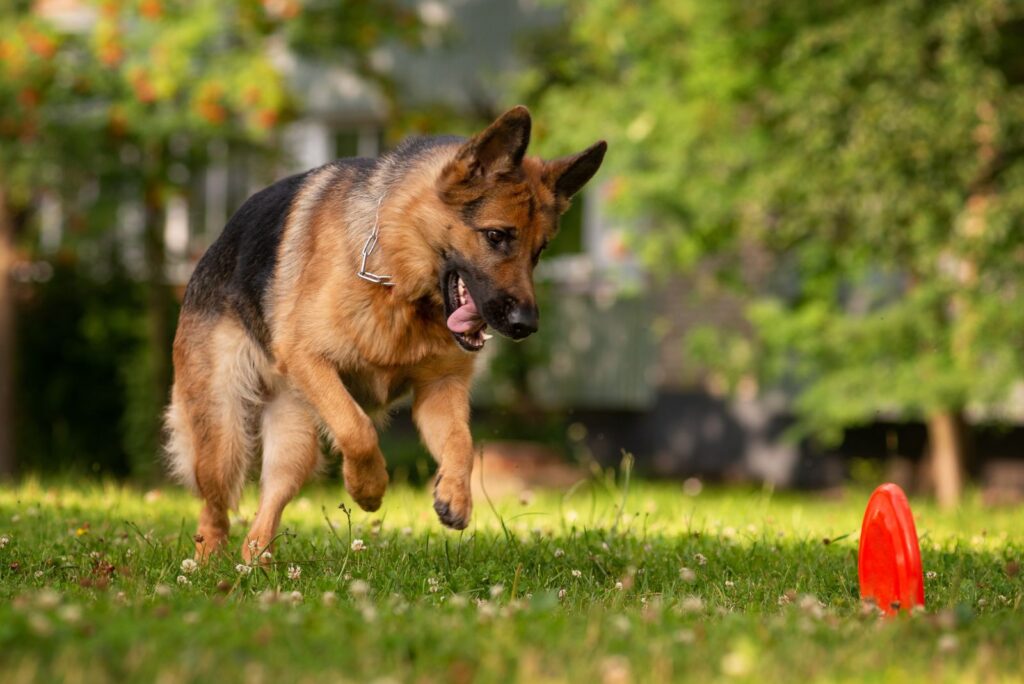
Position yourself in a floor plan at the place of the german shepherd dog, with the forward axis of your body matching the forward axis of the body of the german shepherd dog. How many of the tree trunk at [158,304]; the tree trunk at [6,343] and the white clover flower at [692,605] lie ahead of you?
1

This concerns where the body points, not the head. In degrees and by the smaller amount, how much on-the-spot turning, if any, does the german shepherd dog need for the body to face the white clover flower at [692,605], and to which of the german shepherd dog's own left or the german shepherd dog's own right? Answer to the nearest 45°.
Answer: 0° — it already faces it

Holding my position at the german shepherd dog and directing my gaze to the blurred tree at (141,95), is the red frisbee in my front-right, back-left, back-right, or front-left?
back-right

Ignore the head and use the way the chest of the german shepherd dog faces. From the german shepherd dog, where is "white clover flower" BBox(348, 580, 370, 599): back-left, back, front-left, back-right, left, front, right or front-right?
front-right

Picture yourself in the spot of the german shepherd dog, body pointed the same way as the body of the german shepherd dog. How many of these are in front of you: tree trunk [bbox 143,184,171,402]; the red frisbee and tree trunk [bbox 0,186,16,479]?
1

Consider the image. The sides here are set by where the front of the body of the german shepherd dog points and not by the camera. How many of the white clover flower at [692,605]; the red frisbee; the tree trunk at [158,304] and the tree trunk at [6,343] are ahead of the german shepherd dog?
2

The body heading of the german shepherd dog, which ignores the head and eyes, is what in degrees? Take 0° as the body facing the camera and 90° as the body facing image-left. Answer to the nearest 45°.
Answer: approximately 315°

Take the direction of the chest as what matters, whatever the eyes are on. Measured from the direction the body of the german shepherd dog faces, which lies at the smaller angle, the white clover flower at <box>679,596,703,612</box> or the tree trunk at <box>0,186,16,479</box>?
the white clover flower

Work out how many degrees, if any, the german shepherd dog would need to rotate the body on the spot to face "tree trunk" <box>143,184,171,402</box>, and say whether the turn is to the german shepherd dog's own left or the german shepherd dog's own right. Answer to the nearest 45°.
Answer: approximately 135° to the german shepherd dog's own left

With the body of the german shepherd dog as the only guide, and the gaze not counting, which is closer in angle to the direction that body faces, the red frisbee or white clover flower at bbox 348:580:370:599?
the red frisbee

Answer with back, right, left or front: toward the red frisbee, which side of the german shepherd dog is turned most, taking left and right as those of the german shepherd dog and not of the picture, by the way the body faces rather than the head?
front

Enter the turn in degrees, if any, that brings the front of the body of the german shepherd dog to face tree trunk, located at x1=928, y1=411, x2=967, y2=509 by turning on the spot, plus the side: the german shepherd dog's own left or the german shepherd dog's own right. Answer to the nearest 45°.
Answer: approximately 90° to the german shepherd dog's own left

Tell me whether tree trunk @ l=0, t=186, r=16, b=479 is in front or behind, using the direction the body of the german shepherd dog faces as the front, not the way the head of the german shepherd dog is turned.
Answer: behind
